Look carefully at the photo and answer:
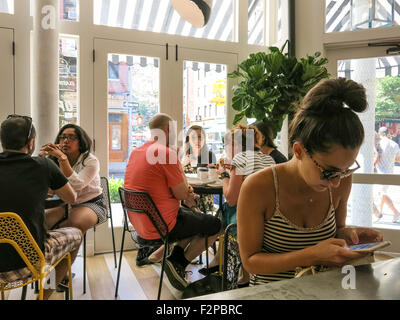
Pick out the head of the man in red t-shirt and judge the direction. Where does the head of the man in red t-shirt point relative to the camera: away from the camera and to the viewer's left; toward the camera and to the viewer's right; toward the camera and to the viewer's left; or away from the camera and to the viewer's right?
away from the camera and to the viewer's right

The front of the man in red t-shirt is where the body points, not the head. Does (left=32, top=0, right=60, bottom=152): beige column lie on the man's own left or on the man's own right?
on the man's own left

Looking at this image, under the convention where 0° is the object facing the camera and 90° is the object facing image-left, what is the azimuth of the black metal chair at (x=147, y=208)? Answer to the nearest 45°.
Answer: approximately 225°

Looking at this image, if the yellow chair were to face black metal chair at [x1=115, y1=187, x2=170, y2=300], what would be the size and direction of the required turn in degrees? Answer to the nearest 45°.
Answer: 0° — it already faces it

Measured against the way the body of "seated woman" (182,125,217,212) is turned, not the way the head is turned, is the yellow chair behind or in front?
in front

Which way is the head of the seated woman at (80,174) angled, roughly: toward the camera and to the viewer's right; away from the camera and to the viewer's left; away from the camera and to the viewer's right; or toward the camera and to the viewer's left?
toward the camera and to the viewer's left

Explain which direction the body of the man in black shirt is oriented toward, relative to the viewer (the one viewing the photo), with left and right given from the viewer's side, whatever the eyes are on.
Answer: facing away from the viewer and to the right of the viewer

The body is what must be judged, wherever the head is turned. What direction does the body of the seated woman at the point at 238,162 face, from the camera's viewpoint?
to the viewer's left

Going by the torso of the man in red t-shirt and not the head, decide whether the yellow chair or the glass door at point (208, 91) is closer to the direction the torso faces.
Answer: the glass door

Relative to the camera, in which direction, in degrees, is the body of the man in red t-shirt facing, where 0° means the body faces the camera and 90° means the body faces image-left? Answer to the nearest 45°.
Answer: approximately 225°

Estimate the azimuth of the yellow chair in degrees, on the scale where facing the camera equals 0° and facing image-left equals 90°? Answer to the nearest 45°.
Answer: approximately 225°
